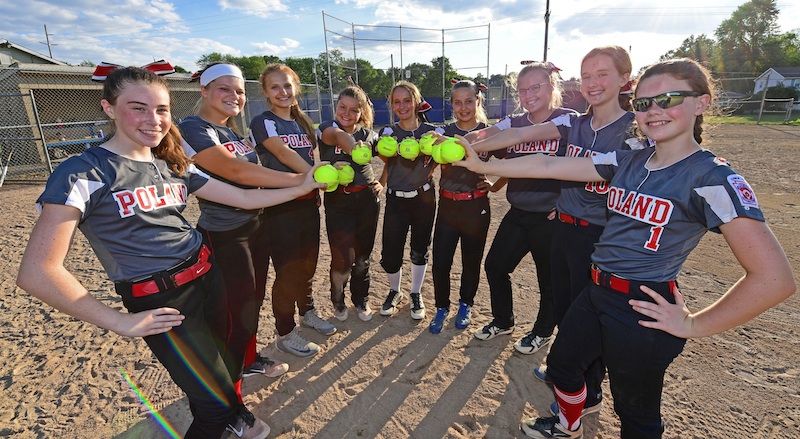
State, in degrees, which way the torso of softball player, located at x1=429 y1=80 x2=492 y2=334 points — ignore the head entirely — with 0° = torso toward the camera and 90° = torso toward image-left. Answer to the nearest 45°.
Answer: approximately 0°

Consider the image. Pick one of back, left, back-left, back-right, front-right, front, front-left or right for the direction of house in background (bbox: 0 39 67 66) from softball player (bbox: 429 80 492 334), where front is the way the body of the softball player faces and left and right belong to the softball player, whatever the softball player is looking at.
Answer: back-right

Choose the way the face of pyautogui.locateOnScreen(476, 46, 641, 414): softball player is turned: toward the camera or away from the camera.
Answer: toward the camera

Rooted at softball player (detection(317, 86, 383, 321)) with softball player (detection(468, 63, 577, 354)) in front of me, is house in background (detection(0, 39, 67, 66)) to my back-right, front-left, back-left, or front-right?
back-left

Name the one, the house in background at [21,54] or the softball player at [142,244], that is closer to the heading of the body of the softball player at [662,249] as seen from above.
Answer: the softball player

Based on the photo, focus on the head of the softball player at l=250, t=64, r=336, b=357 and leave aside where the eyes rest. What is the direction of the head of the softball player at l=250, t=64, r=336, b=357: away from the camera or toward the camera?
toward the camera

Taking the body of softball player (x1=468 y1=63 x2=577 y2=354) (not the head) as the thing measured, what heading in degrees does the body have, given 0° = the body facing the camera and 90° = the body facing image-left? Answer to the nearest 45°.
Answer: approximately 45°

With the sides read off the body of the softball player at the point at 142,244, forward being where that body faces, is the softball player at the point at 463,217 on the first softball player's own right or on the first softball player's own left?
on the first softball player's own left

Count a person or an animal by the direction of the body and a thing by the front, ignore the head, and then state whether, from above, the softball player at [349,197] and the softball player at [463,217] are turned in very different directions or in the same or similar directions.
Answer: same or similar directions

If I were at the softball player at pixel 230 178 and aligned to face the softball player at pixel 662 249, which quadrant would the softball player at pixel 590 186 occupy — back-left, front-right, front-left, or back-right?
front-left

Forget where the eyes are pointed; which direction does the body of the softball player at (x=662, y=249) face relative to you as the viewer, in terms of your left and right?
facing the viewer and to the left of the viewer

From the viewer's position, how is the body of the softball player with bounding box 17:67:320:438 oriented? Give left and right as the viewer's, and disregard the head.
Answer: facing the viewer and to the right of the viewer

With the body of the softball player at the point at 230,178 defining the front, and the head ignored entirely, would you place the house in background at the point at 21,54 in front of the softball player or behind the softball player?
behind

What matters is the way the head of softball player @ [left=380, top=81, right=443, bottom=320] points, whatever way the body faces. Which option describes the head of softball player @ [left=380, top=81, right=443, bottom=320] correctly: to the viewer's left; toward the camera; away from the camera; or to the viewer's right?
toward the camera

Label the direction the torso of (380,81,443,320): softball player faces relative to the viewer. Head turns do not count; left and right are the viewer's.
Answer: facing the viewer

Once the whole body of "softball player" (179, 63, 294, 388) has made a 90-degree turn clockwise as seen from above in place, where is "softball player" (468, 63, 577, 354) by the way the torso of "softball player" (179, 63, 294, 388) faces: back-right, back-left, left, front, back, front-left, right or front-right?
back-left

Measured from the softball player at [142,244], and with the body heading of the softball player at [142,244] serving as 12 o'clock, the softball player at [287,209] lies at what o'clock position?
the softball player at [287,209] is roughly at 9 o'clock from the softball player at [142,244].

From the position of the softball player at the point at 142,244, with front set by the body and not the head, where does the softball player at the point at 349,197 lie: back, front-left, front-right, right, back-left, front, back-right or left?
left

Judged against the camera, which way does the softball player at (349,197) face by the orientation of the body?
toward the camera
